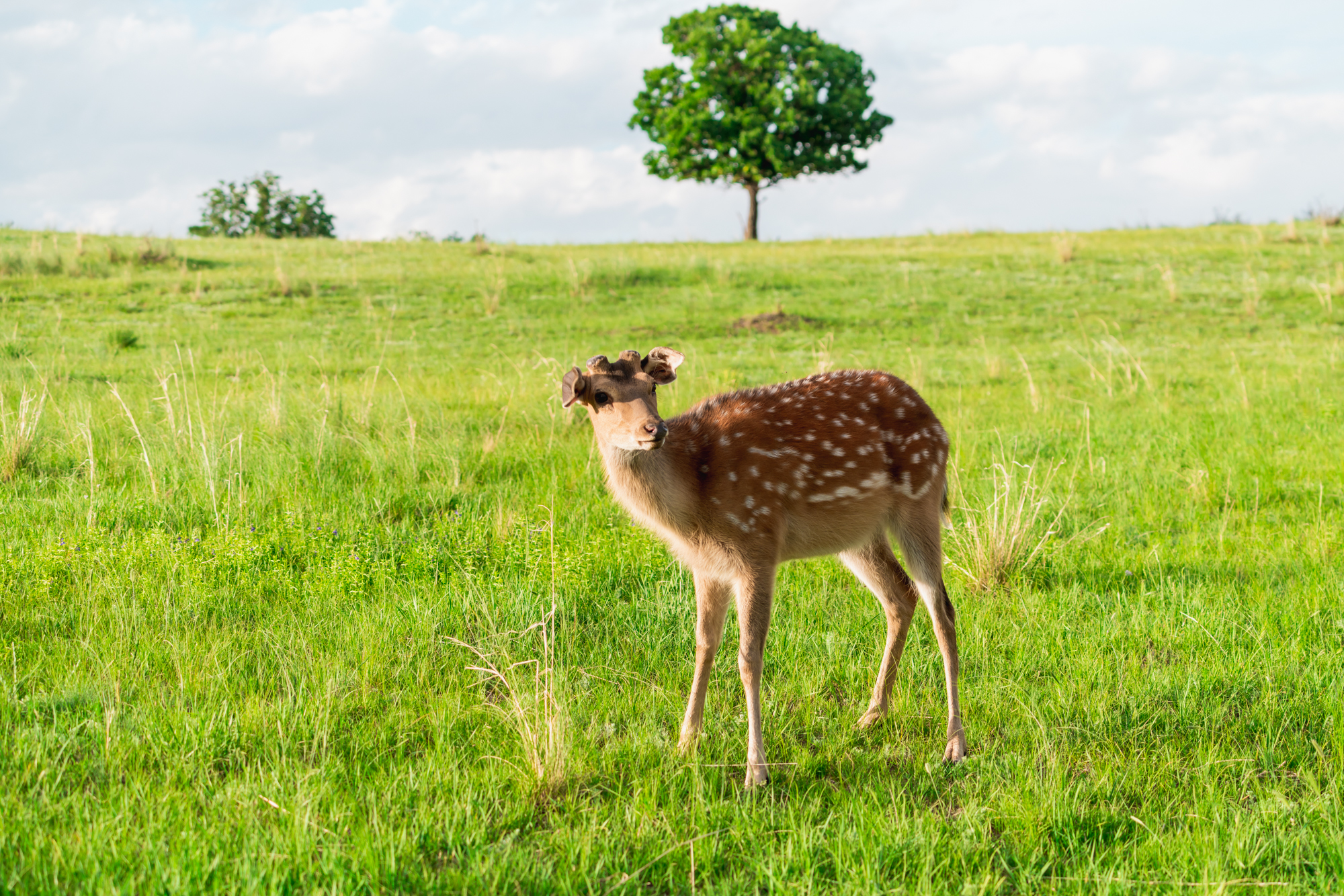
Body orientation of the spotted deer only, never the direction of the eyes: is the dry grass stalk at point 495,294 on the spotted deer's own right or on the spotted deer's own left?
on the spotted deer's own right

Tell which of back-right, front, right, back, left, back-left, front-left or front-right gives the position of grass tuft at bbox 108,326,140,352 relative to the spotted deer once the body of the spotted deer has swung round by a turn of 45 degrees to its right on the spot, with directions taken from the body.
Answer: front-right

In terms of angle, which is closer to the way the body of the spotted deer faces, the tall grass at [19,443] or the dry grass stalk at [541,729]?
the dry grass stalk

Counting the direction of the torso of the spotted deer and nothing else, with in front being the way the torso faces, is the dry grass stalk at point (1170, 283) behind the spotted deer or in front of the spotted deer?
behind

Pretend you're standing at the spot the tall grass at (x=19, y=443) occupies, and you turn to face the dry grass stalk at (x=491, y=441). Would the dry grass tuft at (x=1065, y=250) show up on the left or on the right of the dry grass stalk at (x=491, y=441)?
left

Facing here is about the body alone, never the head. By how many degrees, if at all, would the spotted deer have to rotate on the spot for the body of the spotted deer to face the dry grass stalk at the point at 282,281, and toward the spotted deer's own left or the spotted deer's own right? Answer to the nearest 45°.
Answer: approximately 90° to the spotted deer's own right

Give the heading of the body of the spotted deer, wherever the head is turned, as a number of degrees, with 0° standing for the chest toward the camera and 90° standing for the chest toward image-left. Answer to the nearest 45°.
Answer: approximately 45°

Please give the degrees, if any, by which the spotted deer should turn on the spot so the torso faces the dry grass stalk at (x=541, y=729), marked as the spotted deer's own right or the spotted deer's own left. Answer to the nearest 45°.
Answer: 0° — it already faces it

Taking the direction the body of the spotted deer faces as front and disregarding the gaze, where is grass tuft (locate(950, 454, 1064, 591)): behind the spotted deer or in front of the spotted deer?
behind
